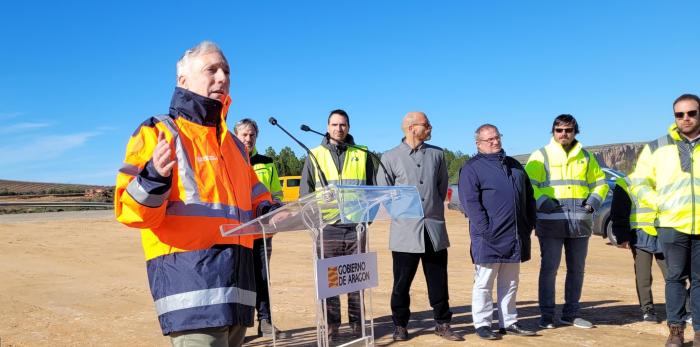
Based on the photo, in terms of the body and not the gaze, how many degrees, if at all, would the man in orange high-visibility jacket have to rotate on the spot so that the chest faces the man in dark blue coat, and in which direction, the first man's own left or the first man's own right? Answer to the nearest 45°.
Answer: approximately 90° to the first man's own left

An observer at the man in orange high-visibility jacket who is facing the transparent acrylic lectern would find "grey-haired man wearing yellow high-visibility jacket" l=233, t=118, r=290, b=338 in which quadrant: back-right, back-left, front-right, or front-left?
front-left

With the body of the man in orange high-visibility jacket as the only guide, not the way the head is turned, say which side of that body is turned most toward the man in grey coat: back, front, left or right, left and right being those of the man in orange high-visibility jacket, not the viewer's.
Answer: left

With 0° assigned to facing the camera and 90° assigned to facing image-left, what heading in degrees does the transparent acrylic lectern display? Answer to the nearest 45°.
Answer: approximately 315°

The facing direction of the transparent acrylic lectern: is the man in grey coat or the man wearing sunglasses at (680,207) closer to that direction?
the man wearing sunglasses

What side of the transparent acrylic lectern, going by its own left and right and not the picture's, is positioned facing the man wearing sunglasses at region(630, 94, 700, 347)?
left

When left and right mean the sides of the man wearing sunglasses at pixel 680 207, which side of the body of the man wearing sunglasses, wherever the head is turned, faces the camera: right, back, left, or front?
front

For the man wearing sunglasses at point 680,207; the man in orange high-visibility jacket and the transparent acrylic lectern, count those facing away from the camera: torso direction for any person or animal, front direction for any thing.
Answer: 0

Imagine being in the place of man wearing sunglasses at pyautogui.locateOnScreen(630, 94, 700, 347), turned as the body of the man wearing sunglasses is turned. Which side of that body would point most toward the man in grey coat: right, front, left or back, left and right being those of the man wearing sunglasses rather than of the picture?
right

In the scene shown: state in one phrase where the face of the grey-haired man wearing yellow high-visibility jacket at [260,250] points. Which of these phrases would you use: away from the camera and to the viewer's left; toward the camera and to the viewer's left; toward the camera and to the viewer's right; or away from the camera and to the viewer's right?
toward the camera and to the viewer's left

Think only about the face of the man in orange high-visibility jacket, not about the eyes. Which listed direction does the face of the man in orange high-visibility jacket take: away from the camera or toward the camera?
toward the camera

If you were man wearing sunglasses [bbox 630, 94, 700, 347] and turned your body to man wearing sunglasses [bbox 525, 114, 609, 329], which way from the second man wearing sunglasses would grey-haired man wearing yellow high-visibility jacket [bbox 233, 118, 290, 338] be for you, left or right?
left

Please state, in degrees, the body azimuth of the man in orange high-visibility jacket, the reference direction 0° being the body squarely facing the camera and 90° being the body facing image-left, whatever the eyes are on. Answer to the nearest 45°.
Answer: approximately 315°

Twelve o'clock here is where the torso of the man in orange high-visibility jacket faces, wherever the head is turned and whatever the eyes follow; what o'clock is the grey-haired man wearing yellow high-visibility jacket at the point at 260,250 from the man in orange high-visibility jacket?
The grey-haired man wearing yellow high-visibility jacket is roughly at 8 o'clock from the man in orange high-visibility jacket.
